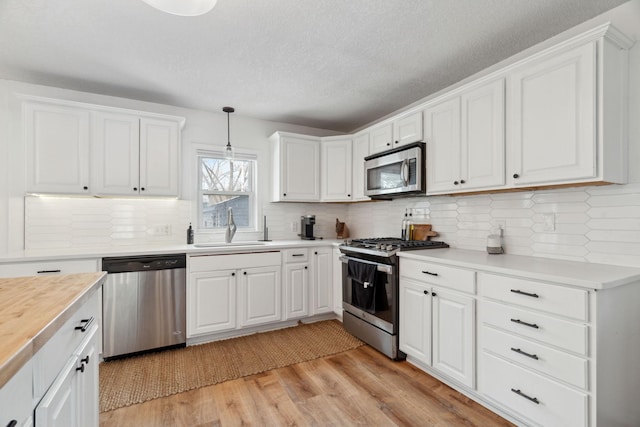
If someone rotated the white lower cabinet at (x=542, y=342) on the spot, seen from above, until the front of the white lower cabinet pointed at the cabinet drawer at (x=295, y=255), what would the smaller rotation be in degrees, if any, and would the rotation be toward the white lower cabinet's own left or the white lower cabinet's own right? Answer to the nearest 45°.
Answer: approximately 45° to the white lower cabinet's own right

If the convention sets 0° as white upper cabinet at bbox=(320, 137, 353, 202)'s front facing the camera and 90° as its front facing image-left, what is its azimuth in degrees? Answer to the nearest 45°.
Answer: approximately 0°

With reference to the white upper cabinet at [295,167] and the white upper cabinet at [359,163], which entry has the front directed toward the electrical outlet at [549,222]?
the white upper cabinet at [295,167]

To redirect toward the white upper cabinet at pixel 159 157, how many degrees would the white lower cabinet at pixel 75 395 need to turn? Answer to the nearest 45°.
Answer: approximately 90° to its left

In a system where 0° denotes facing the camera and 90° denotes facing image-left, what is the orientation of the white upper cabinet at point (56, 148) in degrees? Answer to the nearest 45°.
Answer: approximately 315°

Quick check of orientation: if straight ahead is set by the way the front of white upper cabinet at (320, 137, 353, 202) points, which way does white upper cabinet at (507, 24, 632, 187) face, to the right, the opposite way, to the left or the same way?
to the right

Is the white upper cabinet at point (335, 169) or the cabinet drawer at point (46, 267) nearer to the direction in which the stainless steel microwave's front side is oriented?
the cabinet drawer

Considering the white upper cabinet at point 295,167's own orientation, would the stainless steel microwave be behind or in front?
in front
